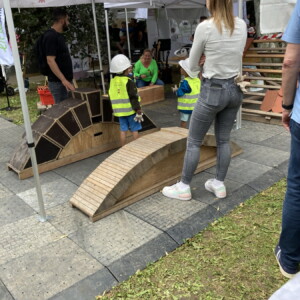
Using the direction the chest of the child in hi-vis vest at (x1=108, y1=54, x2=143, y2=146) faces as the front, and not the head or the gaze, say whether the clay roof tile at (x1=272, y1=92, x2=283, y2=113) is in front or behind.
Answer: in front

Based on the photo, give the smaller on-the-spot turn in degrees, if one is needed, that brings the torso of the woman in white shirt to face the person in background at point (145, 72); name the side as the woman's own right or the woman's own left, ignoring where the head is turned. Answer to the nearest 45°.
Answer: approximately 45° to the woman's own right

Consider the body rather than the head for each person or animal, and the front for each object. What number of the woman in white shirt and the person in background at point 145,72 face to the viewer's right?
0

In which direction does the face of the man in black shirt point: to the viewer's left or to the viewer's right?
to the viewer's right

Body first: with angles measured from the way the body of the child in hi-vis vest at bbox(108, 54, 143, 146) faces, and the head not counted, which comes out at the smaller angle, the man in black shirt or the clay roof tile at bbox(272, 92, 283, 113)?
the clay roof tile

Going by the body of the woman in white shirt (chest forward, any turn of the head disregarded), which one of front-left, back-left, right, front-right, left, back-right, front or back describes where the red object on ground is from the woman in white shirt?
front

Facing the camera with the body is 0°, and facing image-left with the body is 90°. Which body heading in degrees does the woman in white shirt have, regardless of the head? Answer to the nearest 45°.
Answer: approximately 135°

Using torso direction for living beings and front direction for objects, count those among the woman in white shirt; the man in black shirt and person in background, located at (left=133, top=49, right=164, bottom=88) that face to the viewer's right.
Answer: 1

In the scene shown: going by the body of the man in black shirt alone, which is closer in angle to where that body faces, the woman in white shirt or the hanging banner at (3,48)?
the woman in white shirt

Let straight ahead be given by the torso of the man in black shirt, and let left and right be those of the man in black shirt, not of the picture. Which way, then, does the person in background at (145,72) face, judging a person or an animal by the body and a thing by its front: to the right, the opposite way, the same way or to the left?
to the right

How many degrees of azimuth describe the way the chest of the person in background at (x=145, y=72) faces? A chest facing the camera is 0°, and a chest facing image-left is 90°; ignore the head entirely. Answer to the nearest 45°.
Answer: approximately 0°

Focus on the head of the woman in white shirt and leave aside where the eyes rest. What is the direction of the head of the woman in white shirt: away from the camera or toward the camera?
away from the camera

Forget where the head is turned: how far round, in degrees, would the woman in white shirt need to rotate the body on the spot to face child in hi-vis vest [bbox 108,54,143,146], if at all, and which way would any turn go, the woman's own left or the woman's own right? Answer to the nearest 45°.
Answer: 0° — they already face them

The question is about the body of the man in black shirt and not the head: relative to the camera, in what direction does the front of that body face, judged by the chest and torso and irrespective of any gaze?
to the viewer's right

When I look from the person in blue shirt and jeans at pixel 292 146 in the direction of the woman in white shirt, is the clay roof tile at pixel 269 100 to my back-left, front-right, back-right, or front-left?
front-right
